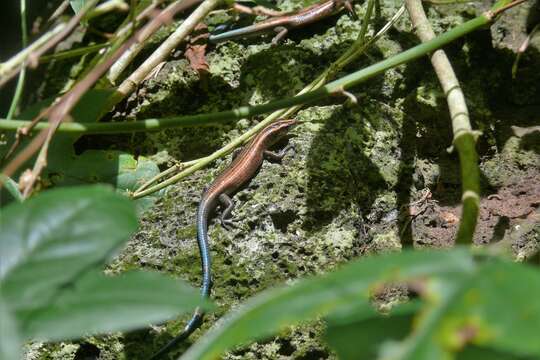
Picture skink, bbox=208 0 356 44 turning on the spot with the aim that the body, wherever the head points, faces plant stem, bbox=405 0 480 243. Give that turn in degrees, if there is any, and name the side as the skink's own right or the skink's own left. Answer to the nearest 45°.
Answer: approximately 90° to the skink's own right

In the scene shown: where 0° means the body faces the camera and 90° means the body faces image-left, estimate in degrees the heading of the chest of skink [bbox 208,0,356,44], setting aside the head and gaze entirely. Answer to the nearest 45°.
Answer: approximately 270°

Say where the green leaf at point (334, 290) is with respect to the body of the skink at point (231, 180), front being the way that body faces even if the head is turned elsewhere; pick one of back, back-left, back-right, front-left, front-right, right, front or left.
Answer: back-right

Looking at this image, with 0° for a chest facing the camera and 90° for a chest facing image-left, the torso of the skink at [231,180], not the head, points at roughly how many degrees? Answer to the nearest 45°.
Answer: approximately 225°

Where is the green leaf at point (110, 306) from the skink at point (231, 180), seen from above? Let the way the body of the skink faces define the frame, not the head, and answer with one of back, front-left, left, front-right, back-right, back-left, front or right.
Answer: back-right

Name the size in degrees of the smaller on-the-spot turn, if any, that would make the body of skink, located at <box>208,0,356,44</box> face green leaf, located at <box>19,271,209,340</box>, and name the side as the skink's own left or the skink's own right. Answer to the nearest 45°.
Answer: approximately 90° to the skink's own right

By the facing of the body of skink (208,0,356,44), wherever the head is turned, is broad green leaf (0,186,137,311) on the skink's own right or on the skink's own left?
on the skink's own right

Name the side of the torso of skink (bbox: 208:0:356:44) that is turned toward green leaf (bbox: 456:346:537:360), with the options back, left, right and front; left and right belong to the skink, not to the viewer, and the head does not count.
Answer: right

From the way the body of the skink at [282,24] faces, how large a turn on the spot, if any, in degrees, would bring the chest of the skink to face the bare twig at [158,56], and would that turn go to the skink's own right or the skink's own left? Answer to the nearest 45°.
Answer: approximately 135° to the skink's own right
